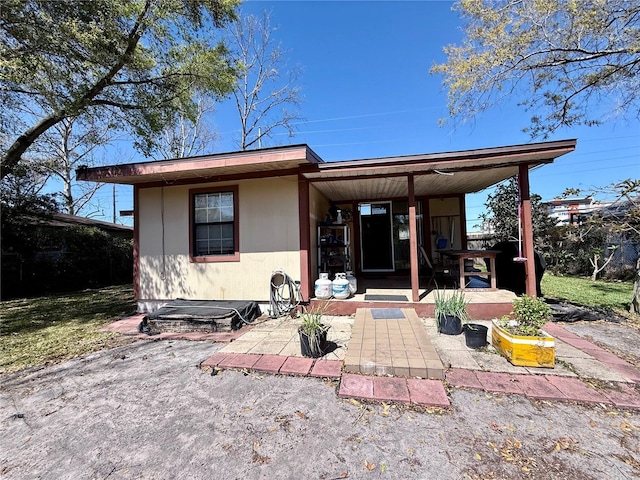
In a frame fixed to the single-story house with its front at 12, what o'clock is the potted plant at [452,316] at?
The potted plant is roughly at 10 o'clock from the single-story house.

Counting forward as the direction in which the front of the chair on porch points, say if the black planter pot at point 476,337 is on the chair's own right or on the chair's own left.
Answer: on the chair's own right

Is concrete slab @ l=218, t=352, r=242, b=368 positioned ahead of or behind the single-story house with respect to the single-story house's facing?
ahead

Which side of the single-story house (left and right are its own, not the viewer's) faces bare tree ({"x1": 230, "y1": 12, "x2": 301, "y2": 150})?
back

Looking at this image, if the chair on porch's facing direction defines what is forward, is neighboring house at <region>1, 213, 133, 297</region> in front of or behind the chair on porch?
behind

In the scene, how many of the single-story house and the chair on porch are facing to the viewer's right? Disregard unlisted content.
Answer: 1

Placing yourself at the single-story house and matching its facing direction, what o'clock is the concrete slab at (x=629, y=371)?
The concrete slab is roughly at 10 o'clock from the single-story house.

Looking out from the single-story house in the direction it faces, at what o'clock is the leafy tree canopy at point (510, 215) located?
The leafy tree canopy is roughly at 8 o'clock from the single-story house.

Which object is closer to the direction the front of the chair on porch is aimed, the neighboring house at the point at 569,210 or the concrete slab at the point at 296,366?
the neighboring house

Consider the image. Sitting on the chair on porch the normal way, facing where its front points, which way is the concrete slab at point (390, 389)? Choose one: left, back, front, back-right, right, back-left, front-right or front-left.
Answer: right

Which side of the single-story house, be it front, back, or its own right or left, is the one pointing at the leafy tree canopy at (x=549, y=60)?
left

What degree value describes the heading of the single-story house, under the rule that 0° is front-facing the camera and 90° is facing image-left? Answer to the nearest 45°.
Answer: approximately 0°

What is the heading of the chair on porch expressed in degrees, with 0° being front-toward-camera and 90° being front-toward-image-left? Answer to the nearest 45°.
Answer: approximately 270°
